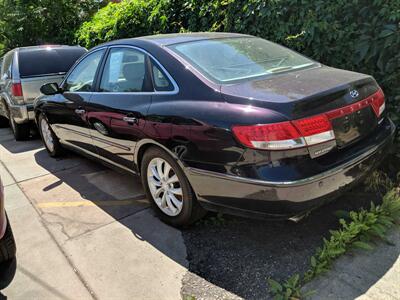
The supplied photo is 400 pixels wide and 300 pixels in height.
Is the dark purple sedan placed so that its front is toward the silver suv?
yes

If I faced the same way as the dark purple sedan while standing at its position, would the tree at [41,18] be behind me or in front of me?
in front

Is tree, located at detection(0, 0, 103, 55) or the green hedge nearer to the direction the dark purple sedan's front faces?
the tree

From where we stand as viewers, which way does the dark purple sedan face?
facing away from the viewer and to the left of the viewer
